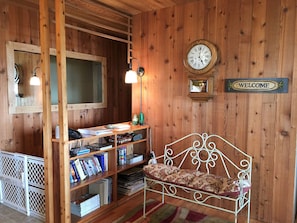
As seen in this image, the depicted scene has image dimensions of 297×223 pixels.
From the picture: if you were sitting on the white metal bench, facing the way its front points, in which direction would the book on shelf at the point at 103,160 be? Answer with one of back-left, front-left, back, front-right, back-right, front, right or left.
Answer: front-right

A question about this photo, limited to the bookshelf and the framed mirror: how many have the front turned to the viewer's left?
0

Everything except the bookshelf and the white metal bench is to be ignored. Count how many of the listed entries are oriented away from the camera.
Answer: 0

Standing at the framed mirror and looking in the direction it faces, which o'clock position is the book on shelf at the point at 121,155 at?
The book on shelf is roughly at 12 o'clock from the framed mirror.

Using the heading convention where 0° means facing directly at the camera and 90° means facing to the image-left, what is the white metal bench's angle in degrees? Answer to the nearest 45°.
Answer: approximately 45°

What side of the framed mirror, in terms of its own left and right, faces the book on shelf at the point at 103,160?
front

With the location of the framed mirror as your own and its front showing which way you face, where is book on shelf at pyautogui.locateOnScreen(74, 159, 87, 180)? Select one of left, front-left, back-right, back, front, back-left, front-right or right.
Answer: front-right

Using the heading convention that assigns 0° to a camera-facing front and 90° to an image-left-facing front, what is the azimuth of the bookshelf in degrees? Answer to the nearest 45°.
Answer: approximately 315°

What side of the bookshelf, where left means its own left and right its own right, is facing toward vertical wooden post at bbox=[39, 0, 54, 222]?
right

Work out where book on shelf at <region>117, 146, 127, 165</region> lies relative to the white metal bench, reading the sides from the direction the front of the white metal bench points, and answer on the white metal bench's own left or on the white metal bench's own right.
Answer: on the white metal bench's own right

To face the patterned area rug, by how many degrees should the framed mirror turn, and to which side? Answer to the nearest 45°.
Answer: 0° — it already faces it

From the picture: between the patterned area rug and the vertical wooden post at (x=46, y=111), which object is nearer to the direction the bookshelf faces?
the patterned area rug

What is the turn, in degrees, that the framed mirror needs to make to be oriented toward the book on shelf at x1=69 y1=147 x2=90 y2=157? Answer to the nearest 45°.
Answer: approximately 45° to its right

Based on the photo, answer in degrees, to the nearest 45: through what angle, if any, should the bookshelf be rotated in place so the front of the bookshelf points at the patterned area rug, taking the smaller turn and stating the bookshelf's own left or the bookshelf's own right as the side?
0° — it already faces it
